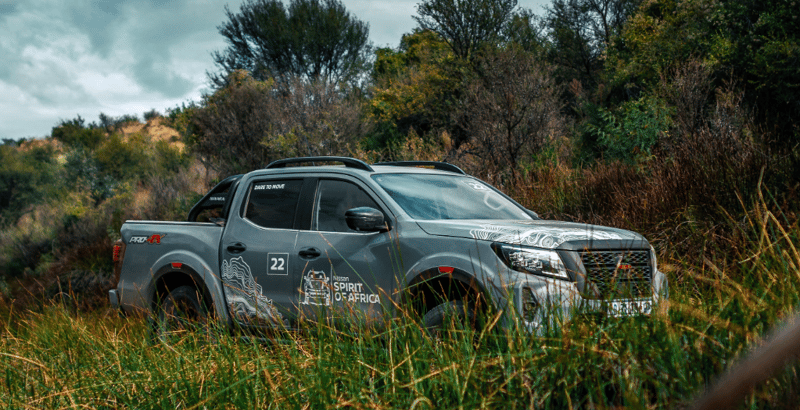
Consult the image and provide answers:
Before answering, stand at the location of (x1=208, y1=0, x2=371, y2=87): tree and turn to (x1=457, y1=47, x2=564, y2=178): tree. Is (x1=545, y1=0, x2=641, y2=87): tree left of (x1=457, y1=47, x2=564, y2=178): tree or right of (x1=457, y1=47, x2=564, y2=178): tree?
left

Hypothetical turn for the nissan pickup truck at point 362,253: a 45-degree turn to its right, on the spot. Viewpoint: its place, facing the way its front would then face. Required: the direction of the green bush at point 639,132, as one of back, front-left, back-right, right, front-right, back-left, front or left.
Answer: back-left

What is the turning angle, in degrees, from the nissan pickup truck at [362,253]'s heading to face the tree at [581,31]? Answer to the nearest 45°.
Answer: approximately 135° to its left

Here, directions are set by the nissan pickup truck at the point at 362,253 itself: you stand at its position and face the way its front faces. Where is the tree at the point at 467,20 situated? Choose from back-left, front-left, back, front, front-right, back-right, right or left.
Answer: back-left

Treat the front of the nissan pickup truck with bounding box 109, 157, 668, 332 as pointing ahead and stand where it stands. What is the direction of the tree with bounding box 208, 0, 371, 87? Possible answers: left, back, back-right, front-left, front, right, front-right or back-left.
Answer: back-left

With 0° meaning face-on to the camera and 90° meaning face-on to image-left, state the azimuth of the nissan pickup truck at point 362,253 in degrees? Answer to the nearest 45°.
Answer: approximately 315°
